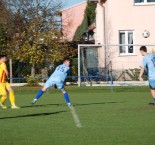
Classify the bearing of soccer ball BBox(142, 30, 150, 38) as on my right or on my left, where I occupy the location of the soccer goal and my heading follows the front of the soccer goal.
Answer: on my left

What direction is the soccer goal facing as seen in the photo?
toward the camera

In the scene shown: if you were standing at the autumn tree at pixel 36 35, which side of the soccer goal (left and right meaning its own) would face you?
right
